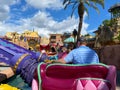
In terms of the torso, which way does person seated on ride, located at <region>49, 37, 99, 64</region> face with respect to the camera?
away from the camera

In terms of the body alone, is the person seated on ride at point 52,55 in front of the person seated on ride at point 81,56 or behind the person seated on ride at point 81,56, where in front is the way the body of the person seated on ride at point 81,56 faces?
in front

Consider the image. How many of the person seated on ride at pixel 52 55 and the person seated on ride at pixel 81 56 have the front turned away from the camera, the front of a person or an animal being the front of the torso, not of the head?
2

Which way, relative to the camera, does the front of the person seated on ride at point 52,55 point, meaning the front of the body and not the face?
away from the camera
